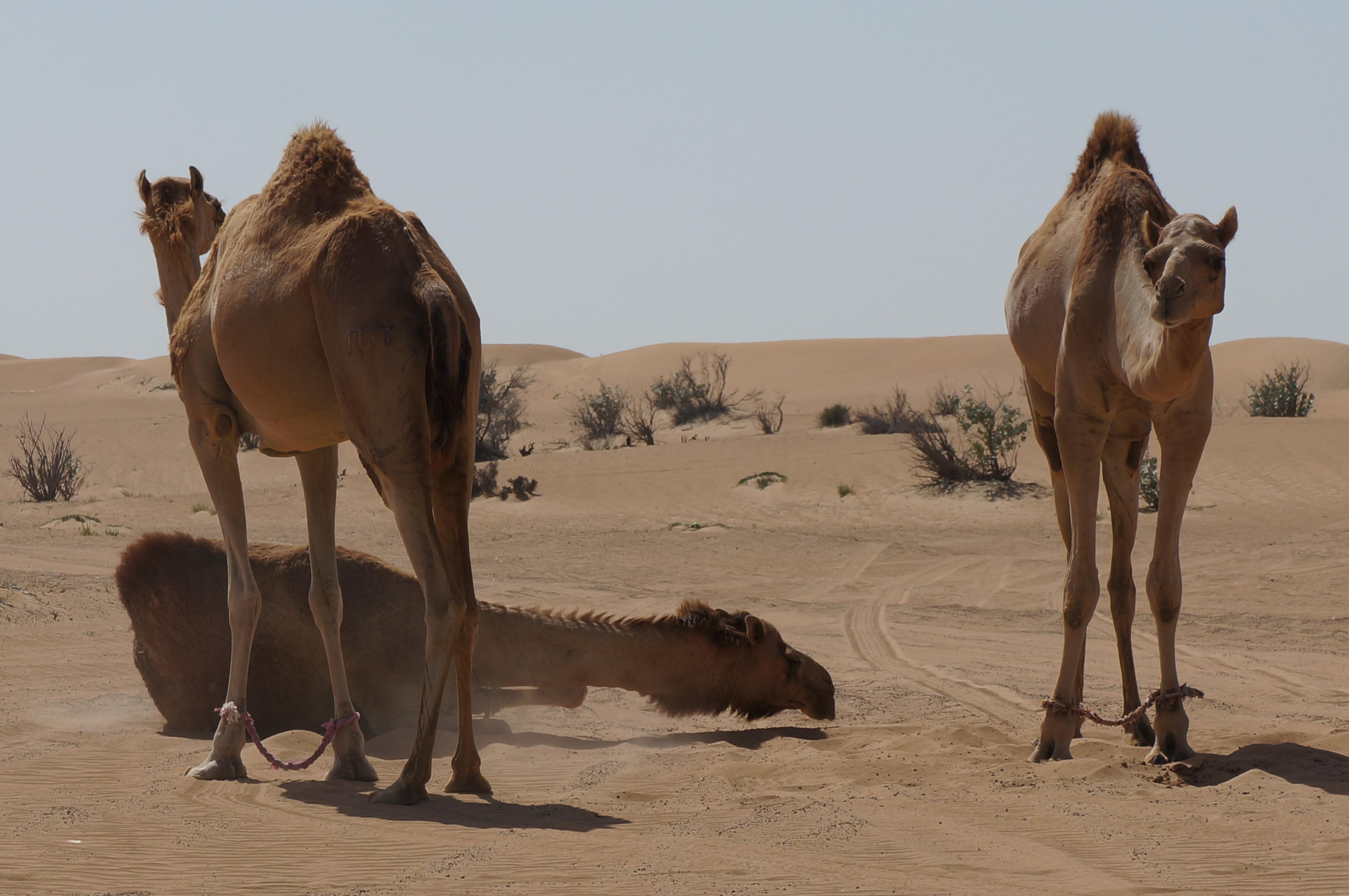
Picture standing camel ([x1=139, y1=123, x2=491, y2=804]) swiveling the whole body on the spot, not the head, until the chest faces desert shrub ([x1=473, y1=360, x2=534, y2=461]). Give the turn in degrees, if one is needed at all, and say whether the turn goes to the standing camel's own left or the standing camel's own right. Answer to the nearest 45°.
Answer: approximately 45° to the standing camel's own right

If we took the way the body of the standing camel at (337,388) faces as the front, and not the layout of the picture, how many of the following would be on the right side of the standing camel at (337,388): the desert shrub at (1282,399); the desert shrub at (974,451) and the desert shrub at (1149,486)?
3

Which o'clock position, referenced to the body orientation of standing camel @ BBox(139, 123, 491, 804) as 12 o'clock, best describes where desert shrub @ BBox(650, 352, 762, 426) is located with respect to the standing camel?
The desert shrub is roughly at 2 o'clock from the standing camel.

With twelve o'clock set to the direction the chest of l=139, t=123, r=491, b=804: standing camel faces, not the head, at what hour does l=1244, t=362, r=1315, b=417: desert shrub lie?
The desert shrub is roughly at 3 o'clock from the standing camel.

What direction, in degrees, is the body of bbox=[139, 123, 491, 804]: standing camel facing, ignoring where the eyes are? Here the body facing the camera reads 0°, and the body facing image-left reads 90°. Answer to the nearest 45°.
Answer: approximately 135°

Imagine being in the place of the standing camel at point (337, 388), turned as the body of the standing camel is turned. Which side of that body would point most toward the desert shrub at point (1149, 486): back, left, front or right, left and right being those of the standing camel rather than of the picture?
right

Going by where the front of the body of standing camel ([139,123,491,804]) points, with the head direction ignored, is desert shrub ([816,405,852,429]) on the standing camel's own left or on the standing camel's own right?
on the standing camel's own right

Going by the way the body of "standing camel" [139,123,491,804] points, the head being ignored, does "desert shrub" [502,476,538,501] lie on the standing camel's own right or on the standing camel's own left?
on the standing camel's own right

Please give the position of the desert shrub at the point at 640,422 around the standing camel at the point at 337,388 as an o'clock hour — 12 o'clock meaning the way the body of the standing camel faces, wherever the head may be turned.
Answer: The desert shrub is roughly at 2 o'clock from the standing camel.
